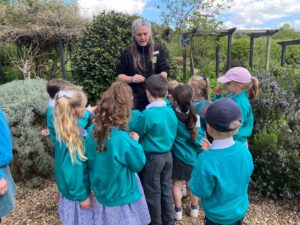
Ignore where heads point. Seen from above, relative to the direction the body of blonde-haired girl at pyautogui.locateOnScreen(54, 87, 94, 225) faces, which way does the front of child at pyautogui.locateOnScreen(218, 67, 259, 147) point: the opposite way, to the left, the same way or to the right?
to the left

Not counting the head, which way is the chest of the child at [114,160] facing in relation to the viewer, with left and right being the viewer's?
facing away from the viewer and to the right of the viewer

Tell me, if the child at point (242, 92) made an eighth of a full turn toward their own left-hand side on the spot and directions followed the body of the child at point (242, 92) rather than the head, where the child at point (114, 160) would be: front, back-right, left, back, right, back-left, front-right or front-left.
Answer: front

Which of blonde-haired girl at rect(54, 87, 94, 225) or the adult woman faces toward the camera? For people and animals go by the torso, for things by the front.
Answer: the adult woman

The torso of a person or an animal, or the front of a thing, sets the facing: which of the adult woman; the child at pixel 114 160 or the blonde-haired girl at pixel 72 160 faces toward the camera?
the adult woman

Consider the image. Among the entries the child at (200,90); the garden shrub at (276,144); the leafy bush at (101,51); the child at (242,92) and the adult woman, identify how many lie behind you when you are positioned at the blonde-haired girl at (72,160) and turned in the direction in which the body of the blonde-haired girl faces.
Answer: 0

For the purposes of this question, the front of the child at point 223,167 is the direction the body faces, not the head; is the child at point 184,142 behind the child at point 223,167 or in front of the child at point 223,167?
in front

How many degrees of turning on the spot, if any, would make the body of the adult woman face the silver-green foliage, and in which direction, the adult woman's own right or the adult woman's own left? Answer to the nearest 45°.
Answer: approximately 90° to the adult woman's own right

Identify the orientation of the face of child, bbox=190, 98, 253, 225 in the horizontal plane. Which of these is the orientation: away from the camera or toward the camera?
away from the camera

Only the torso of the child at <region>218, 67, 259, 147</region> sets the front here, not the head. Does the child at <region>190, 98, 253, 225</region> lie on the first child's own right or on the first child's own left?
on the first child's own left

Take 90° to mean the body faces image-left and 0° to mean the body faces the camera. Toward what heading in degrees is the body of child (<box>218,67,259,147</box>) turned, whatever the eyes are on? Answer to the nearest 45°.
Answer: approximately 90°

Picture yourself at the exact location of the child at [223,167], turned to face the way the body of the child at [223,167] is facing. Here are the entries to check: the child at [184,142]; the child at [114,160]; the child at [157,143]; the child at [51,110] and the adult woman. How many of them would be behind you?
0

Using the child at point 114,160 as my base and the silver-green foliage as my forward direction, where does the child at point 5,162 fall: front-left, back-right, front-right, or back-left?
front-left

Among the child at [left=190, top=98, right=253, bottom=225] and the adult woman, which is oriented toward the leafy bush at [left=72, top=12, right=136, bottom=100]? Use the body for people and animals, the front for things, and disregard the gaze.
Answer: the child

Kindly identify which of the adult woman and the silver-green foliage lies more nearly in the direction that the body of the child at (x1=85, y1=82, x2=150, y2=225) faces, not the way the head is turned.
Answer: the adult woman

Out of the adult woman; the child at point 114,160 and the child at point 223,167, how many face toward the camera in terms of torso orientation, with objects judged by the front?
1

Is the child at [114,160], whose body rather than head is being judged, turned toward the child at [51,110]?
no

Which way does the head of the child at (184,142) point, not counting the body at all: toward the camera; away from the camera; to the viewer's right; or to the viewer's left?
away from the camera

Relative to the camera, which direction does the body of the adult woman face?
toward the camera
